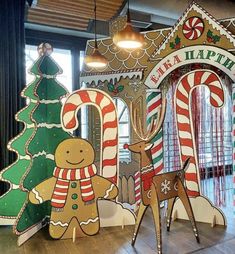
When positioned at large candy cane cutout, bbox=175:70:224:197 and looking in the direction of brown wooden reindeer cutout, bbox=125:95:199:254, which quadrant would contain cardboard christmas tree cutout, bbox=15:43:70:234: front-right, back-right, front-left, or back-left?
front-right

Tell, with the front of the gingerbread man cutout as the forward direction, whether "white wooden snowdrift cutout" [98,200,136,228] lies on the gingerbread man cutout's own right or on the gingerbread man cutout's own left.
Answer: on the gingerbread man cutout's own left

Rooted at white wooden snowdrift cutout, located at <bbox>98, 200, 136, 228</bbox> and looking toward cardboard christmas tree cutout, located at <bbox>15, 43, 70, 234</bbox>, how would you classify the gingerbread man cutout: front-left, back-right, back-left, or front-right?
front-left

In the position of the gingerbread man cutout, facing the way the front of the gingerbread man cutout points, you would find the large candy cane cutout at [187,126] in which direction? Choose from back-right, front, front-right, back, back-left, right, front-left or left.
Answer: left

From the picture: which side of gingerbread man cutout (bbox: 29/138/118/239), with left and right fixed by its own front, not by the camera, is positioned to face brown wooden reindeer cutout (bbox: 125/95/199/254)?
left

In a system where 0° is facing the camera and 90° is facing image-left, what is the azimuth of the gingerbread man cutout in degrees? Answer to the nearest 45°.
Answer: approximately 0°

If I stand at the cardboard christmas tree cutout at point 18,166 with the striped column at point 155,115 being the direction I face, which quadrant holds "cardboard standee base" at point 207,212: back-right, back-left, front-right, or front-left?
front-right

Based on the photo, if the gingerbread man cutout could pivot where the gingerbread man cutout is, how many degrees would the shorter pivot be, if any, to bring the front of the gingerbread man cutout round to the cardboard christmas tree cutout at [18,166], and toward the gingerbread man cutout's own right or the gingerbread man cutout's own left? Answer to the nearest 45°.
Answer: approximately 135° to the gingerbread man cutout's own right

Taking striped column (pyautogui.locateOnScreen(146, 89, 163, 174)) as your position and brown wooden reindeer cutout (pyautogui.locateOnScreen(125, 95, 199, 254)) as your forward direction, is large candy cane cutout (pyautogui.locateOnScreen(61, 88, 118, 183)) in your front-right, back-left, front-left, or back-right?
front-right

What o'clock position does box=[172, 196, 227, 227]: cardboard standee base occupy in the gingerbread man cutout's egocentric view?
The cardboard standee base is roughly at 9 o'clock from the gingerbread man cutout.
